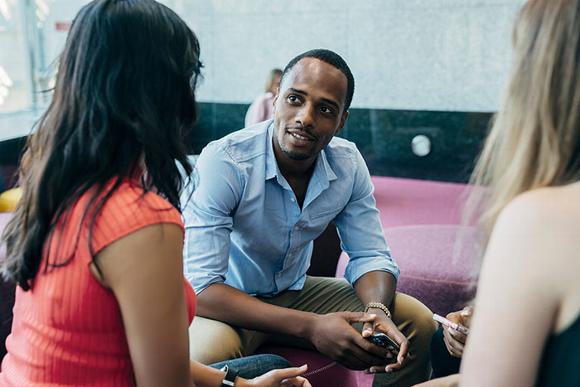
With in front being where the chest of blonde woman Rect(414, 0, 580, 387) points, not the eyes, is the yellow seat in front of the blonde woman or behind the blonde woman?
in front

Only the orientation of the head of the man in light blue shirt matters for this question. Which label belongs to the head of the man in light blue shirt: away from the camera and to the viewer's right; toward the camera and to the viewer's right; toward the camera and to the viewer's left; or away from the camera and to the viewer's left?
toward the camera and to the viewer's left

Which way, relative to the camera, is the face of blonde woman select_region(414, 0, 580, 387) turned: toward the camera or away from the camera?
away from the camera

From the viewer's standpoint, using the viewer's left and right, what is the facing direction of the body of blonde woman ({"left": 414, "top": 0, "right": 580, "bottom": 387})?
facing away from the viewer and to the left of the viewer

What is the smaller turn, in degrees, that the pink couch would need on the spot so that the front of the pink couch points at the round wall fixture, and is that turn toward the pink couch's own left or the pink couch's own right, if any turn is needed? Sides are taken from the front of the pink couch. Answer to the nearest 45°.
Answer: approximately 180°

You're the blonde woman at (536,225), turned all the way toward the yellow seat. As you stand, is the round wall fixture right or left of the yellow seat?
right

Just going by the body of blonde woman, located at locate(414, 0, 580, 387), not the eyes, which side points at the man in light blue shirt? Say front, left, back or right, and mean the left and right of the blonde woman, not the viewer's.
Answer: front

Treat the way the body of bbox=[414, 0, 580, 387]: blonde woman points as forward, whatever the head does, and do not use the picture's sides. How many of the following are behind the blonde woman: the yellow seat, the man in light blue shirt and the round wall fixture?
0

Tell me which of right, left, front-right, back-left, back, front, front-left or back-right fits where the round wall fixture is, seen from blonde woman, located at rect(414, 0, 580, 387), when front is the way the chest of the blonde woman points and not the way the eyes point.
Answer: front-right

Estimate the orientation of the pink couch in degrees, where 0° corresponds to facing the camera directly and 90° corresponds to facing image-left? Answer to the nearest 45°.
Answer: approximately 0°

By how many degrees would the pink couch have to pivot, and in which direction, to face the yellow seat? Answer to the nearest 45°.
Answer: approximately 135° to its right
